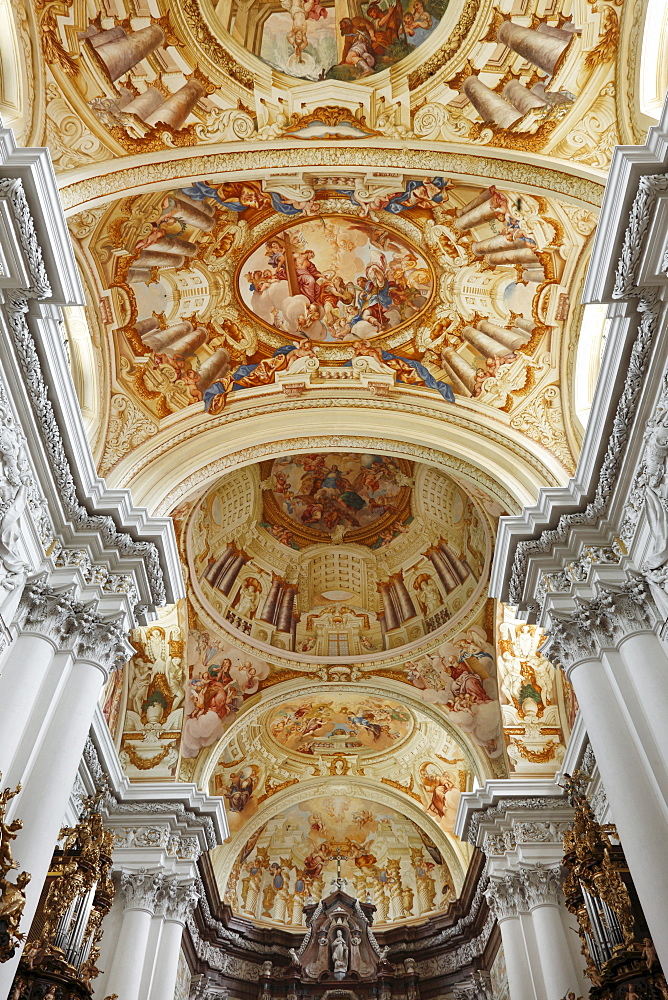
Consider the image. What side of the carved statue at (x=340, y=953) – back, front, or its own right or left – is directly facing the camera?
front

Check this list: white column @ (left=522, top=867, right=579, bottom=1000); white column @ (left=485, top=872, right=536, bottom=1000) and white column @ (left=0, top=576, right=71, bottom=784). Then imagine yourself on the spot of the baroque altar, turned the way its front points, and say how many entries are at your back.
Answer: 0

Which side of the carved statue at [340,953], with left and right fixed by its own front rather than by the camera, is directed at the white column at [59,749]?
front

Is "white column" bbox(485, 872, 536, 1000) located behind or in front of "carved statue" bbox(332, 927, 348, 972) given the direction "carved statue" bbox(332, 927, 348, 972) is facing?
in front

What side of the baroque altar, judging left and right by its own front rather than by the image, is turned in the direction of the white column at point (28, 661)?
front

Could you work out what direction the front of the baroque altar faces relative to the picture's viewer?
facing the viewer

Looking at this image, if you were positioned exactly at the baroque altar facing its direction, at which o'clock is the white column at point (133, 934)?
The white column is roughly at 1 o'clock from the baroque altar.

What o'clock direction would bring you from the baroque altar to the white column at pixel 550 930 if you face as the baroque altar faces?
The white column is roughly at 11 o'clock from the baroque altar.

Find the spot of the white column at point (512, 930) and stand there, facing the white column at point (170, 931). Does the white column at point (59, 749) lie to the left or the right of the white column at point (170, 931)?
left

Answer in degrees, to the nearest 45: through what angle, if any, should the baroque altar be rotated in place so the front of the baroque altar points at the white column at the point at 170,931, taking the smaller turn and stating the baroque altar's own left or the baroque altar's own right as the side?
approximately 45° to the baroque altar's own right

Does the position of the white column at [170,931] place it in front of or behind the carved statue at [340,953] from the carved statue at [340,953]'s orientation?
in front
